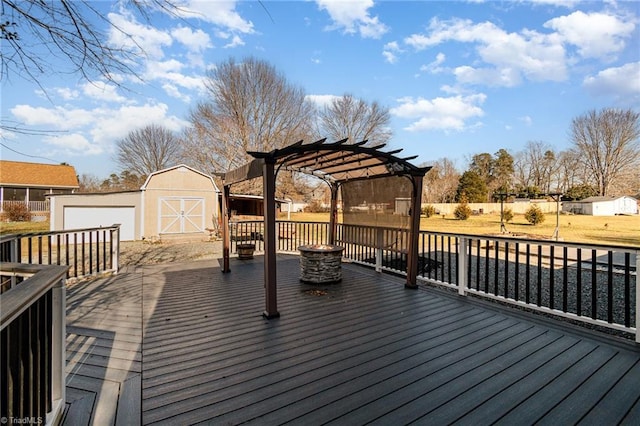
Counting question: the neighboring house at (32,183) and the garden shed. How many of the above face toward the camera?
2

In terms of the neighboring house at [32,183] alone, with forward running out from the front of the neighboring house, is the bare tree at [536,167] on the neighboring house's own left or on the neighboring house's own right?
on the neighboring house's own left

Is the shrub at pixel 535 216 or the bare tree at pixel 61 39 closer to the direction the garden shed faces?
the bare tree

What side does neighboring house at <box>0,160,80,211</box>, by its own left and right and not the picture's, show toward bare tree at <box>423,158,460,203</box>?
left

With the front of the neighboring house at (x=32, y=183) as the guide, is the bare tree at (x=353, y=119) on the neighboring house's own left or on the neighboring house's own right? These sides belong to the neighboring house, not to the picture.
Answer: on the neighboring house's own left

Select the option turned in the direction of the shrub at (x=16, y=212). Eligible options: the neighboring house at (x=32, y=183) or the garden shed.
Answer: the neighboring house

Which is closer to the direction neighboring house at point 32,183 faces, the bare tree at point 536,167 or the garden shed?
the garden shed

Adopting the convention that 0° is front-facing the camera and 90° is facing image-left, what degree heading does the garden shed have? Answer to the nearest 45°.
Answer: approximately 0°

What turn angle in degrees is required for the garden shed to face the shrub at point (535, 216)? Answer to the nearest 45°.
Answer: approximately 90° to its left
